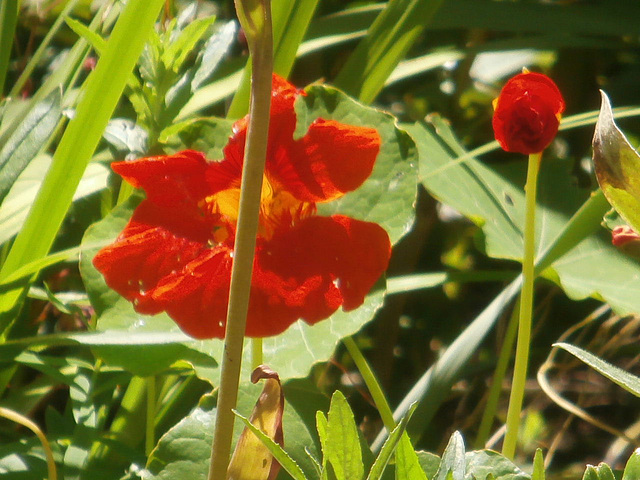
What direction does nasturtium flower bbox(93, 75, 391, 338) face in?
toward the camera

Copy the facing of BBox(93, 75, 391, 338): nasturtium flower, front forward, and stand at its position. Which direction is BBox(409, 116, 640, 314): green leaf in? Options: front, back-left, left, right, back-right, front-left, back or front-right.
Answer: back-left
